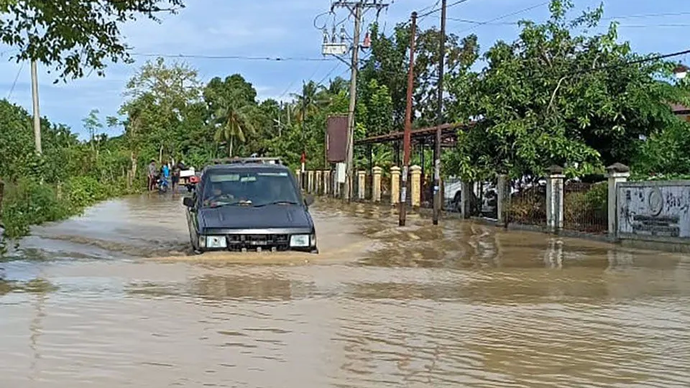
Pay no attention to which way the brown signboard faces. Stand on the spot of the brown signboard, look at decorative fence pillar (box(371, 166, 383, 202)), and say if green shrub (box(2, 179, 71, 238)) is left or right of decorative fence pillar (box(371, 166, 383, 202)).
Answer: right

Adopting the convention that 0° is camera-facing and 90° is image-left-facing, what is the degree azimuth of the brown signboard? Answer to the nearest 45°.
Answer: approximately 0°

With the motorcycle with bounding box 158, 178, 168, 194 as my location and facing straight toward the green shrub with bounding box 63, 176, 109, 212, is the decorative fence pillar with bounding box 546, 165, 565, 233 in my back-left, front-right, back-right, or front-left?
front-left
